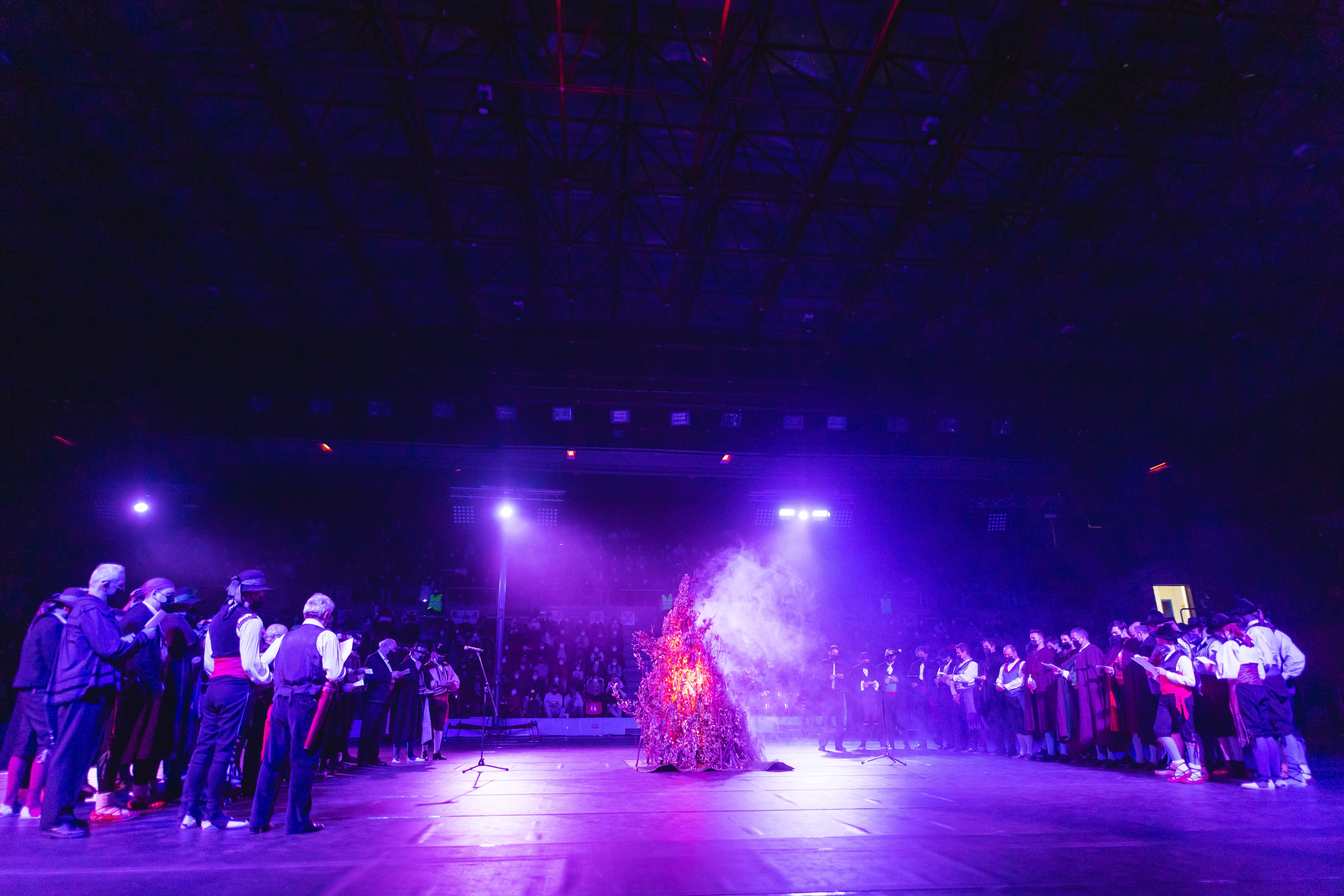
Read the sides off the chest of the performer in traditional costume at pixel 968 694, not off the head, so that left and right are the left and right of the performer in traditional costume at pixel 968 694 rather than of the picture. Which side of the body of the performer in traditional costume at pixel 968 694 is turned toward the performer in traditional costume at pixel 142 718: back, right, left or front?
front

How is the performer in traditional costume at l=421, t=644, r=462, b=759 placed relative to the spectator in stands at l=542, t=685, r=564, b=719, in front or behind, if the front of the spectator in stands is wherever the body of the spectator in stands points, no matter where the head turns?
in front

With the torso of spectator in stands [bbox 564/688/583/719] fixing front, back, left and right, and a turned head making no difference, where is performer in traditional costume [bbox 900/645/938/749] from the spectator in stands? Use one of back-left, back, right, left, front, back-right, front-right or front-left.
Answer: front-left

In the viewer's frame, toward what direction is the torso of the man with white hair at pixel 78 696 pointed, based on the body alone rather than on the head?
to the viewer's right

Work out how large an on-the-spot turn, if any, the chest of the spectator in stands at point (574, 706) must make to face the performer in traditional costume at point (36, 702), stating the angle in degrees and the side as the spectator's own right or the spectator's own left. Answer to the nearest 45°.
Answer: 0° — they already face them

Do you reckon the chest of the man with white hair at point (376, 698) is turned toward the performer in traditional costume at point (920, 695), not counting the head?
yes

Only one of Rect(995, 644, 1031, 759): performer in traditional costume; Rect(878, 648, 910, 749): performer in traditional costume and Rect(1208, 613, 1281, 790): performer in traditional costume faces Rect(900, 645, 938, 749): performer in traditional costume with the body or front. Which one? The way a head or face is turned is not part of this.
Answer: Rect(1208, 613, 1281, 790): performer in traditional costume

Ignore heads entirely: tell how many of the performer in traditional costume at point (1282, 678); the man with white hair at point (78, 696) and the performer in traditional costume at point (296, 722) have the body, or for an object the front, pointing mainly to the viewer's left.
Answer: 1

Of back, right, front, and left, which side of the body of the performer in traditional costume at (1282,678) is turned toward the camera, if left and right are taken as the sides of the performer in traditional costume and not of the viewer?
left

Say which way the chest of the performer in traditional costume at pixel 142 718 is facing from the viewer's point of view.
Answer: to the viewer's right

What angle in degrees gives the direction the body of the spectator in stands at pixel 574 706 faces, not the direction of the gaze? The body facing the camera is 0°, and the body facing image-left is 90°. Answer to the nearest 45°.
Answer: approximately 0°

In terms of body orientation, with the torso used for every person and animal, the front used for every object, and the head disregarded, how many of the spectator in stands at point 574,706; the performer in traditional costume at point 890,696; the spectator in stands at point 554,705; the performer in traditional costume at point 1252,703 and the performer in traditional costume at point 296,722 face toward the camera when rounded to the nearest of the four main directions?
3
